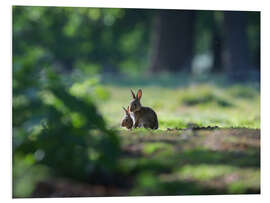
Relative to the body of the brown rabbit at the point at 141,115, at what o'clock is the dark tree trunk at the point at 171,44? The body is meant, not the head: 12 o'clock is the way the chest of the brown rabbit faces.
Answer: The dark tree trunk is roughly at 3 o'clock from the brown rabbit.

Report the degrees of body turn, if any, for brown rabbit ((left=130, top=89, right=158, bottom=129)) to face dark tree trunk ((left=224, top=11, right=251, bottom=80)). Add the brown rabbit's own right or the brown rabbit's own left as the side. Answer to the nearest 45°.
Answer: approximately 90° to the brown rabbit's own right

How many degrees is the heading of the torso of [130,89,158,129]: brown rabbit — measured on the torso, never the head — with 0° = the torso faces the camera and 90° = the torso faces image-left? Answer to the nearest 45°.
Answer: approximately 90°

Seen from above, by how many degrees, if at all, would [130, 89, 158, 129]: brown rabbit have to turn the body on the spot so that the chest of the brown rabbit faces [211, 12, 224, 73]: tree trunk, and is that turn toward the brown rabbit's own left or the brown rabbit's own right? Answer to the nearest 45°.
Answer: approximately 90° to the brown rabbit's own right
